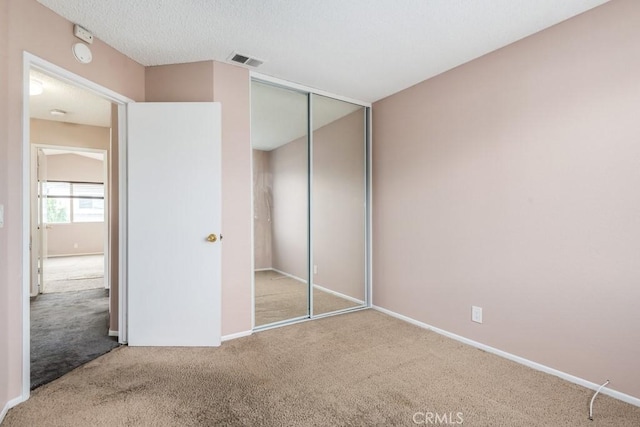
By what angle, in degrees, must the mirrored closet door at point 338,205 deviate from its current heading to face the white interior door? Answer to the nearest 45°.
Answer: approximately 90° to its right

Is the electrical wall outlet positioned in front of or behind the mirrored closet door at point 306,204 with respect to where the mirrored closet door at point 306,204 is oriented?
in front

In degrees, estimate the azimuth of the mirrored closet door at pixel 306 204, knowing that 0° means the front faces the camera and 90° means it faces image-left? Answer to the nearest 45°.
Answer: approximately 315°

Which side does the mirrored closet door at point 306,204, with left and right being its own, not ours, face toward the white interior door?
right

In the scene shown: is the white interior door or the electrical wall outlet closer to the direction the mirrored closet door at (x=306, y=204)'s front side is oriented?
the electrical wall outlet

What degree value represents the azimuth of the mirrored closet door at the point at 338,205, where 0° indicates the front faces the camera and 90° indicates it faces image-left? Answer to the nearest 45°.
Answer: approximately 315°
